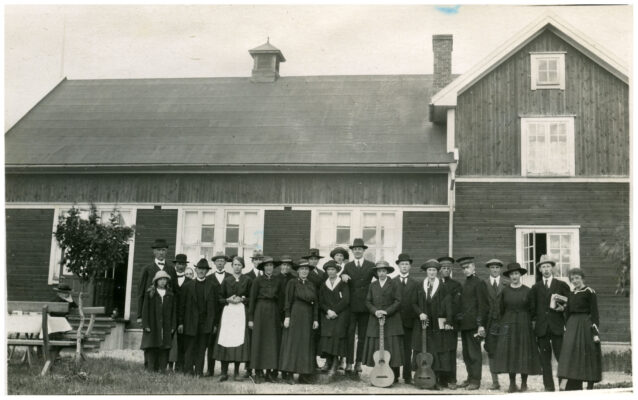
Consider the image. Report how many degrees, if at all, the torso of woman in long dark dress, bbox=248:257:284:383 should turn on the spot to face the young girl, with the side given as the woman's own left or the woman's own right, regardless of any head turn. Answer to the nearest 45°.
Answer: approximately 90° to the woman's own right

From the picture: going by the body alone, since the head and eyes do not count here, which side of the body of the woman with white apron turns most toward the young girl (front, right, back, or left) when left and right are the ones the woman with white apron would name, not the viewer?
right

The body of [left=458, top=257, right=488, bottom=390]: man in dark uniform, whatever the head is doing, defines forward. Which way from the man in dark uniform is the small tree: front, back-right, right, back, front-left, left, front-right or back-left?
front-right

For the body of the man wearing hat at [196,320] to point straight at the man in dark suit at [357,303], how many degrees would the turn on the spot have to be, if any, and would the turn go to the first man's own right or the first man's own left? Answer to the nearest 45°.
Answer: approximately 90° to the first man's own left

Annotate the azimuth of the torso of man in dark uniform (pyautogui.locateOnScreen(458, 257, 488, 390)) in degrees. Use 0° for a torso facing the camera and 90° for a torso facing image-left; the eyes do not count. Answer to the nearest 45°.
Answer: approximately 45°

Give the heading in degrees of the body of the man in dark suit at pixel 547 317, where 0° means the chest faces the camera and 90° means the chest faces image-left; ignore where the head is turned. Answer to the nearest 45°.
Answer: approximately 0°
